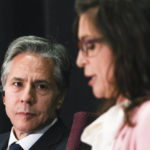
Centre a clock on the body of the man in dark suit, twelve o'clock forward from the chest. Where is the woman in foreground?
The woman in foreground is roughly at 10 o'clock from the man in dark suit.

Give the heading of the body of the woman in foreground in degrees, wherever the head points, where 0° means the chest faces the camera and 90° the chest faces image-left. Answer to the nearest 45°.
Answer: approximately 90°

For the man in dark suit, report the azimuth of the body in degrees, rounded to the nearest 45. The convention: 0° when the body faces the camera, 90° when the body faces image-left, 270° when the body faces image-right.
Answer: approximately 45°

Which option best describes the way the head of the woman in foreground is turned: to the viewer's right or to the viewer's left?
to the viewer's left

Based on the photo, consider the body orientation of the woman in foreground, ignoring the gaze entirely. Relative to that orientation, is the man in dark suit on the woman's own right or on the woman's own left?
on the woman's own right
